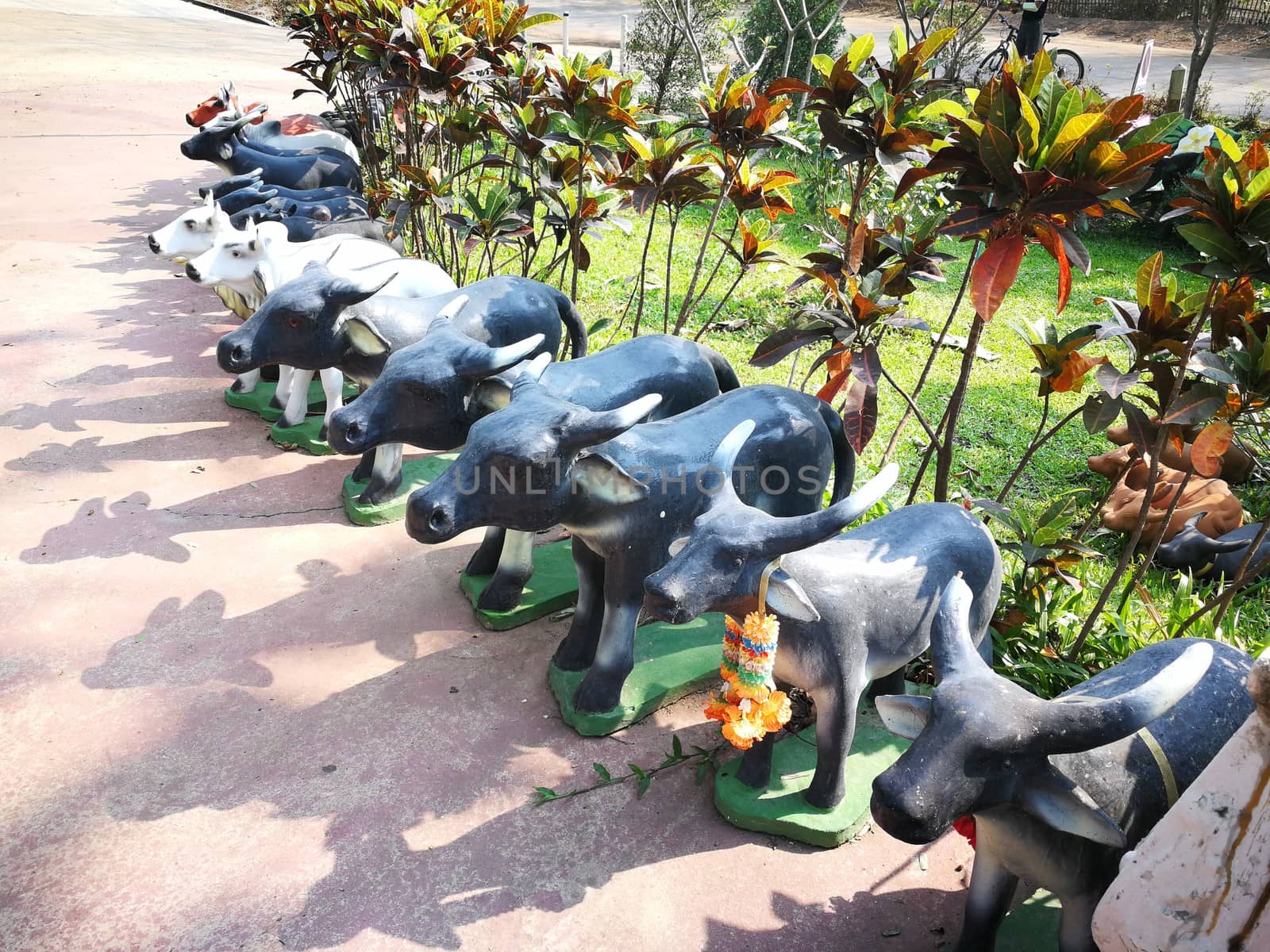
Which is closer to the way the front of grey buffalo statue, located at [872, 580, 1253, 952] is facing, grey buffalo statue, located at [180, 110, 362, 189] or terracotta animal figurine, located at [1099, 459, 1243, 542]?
the grey buffalo statue

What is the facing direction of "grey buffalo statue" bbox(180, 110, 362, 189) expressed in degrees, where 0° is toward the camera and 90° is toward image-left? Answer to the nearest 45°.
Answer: approximately 90°

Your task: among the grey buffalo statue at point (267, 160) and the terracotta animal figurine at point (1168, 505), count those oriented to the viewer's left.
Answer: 2

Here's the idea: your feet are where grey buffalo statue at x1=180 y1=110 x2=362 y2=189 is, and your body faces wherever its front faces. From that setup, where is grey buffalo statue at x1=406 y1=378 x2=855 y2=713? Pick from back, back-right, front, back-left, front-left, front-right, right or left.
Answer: left

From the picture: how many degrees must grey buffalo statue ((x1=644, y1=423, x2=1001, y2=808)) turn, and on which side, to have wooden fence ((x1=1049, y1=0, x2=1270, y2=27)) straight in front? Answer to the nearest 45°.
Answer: approximately 135° to its right

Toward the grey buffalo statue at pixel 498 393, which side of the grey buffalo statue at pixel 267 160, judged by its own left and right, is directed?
left

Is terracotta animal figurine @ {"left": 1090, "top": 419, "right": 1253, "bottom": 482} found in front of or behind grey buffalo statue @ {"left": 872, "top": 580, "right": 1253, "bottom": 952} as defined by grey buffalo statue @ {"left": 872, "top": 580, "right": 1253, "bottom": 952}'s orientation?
behind

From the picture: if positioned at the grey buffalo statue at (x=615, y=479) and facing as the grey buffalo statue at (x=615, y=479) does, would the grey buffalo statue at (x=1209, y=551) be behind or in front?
behind

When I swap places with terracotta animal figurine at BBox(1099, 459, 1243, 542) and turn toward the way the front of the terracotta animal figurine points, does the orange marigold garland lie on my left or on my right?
on my left

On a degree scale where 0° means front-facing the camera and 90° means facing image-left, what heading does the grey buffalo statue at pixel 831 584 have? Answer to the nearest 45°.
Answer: approximately 45°

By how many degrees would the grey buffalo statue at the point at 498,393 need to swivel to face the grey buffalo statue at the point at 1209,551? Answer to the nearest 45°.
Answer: approximately 135° to its left
